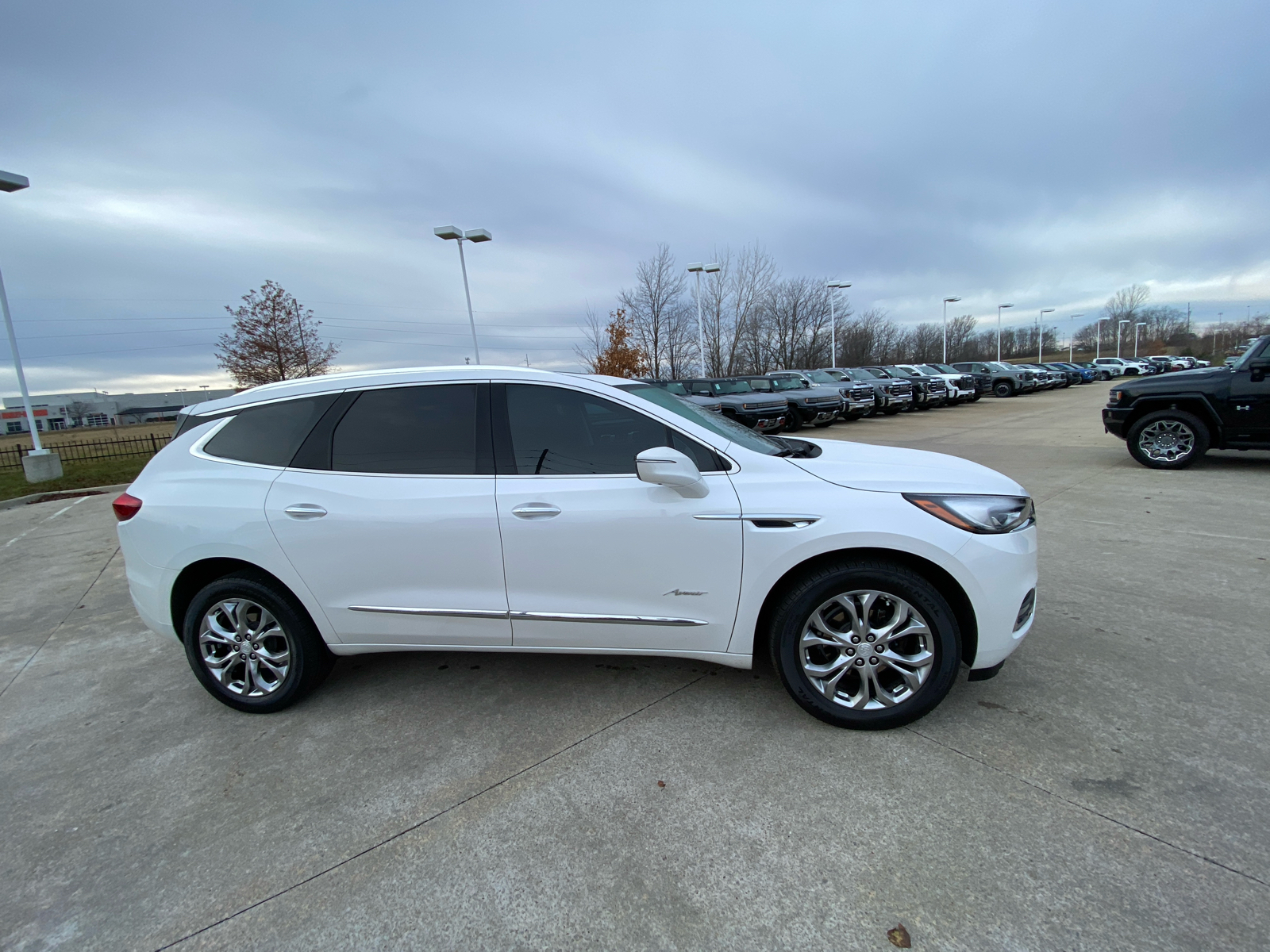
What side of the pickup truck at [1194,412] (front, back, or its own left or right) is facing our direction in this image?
left

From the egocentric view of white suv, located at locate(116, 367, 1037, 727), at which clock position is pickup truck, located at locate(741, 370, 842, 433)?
The pickup truck is roughly at 10 o'clock from the white suv.

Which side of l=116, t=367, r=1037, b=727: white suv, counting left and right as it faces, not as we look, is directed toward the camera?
right

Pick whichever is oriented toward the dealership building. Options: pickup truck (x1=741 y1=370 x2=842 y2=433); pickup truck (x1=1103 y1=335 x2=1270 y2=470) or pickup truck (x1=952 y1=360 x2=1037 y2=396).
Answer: pickup truck (x1=1103 y1=335 x2=1270 y2=470)

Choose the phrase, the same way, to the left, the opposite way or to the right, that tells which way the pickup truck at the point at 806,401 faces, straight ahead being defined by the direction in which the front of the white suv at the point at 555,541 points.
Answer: to the right

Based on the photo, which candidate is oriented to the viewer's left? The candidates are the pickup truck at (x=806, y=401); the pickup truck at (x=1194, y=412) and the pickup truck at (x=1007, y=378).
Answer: the pickup truck at (x=1194, y=412)

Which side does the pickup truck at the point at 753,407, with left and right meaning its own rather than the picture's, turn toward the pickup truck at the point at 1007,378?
left

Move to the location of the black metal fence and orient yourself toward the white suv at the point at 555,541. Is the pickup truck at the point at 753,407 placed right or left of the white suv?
left
